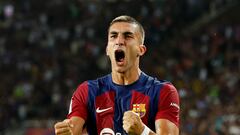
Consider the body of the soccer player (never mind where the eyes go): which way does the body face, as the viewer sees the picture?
toward the camera
